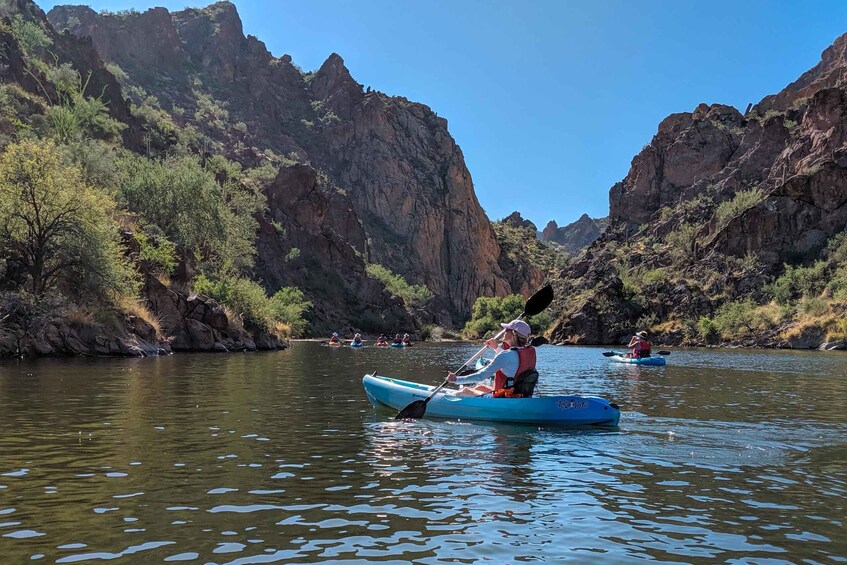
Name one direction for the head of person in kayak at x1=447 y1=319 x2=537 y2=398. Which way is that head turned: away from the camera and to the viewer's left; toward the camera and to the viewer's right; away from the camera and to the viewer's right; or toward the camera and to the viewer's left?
away from the camera and to the viewer's left

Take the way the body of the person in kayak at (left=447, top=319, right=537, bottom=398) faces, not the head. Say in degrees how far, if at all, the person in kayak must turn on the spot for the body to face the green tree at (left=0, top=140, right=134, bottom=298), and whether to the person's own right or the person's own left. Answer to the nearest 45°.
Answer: approximately 45° to the person's own right

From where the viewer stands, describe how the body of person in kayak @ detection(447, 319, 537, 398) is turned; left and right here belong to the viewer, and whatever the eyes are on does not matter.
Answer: facing to the left of the viewer
